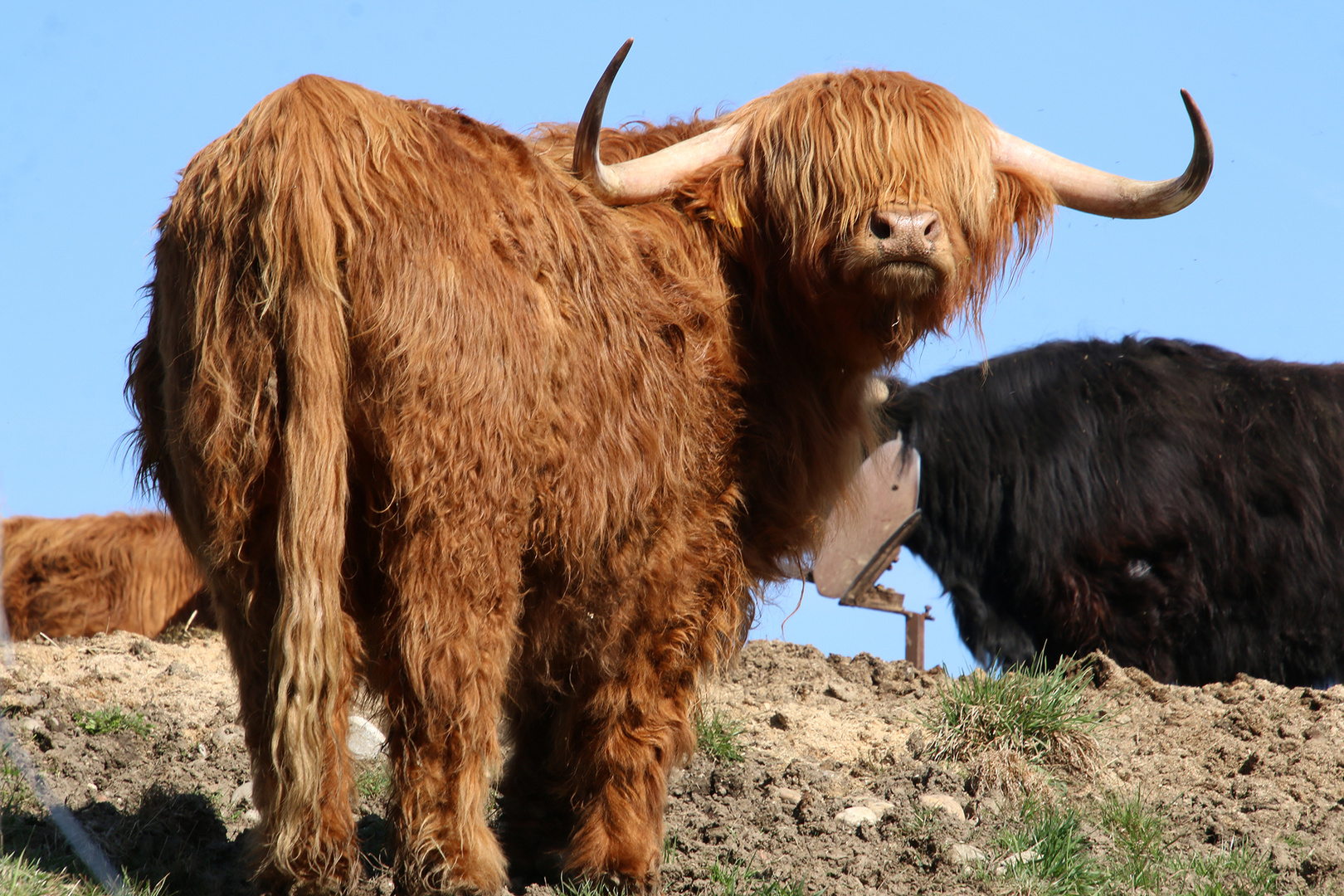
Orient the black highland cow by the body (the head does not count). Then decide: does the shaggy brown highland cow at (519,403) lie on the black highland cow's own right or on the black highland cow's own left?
on the black highland cow's own left

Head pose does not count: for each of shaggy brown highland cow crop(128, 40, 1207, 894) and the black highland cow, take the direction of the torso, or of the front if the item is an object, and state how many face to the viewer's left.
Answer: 1

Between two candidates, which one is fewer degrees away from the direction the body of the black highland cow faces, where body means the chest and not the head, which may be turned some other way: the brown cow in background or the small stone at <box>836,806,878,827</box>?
the brown cow in background

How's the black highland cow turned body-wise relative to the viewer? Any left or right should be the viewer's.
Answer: facing to the left of the viewer

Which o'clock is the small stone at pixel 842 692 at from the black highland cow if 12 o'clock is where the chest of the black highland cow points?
The small stone is roughly at 10 o'clock from the black highland cow.

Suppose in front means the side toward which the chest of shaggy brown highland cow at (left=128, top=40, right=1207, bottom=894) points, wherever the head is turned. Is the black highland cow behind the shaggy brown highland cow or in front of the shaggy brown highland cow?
in front

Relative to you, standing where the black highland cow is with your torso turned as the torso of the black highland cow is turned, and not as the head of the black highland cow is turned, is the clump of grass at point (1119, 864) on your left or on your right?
on your left

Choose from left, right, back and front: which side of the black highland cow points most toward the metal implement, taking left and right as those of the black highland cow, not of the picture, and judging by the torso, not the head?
front

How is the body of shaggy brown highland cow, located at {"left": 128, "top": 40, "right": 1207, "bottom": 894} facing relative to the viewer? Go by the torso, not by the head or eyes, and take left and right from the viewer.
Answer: facing away from the viewer and to the right of the viewer

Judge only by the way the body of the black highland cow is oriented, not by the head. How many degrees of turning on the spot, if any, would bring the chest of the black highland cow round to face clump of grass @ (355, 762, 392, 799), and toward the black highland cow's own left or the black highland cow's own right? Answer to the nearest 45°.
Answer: approximately 45° to the black highland cow's own left

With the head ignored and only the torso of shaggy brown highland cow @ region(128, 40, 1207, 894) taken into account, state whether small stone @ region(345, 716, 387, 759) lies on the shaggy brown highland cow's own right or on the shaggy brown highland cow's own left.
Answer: on the shaggy brown highland cow's own left

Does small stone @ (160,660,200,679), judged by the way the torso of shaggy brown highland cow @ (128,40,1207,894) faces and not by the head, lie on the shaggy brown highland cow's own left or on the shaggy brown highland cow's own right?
on the shaggy brown highland cow's own left

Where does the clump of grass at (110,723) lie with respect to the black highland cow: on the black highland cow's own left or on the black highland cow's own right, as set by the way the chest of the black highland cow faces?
on the black highland cow's own left

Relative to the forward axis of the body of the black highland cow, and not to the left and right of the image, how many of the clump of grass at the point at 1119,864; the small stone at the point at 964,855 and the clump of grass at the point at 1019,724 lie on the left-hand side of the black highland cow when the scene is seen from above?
3
